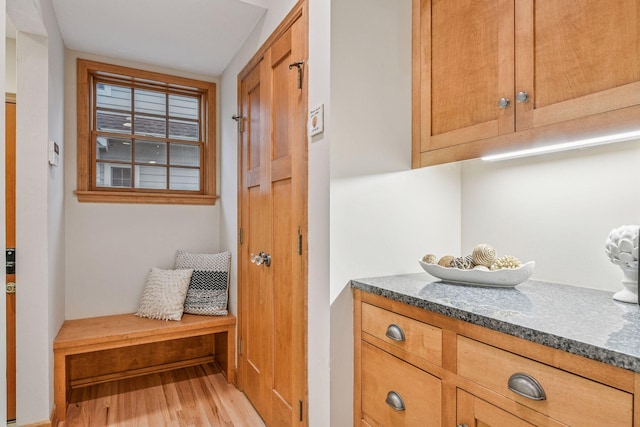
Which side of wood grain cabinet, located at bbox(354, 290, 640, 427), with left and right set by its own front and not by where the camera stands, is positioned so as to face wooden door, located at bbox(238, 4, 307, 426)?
right

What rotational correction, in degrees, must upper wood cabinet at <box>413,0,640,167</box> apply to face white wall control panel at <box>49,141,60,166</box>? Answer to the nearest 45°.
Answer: approximately 45° to its right

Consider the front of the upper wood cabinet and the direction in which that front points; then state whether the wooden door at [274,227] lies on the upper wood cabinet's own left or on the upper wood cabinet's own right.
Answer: on the upper wood cabinet's own right

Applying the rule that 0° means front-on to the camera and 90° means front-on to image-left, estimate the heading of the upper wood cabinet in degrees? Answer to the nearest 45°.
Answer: approximately 45°

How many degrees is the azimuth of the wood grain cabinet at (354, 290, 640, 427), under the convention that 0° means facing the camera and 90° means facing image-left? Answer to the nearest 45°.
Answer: approximately 45°

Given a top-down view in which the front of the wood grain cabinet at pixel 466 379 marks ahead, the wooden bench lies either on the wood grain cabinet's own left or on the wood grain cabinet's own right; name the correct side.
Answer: on the wood grain cabinet's own right
